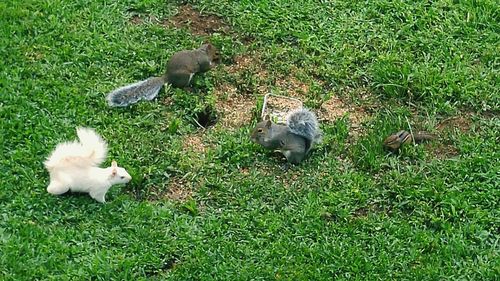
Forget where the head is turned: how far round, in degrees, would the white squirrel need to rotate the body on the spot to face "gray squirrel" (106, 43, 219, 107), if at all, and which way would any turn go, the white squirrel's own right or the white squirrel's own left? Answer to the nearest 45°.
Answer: approximately 45° to the white squirrel's own left

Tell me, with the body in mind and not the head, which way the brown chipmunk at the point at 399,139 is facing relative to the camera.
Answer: to the viewer's left

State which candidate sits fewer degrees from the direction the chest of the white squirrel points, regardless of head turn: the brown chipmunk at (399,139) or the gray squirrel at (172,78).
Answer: the brown chipmunk

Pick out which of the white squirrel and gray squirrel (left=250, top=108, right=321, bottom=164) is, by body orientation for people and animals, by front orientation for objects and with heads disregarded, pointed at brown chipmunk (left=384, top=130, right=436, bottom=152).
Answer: the white squirrel

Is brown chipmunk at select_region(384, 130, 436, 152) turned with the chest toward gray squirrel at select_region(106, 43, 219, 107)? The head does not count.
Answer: yes

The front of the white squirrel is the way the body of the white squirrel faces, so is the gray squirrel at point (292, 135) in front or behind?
in front

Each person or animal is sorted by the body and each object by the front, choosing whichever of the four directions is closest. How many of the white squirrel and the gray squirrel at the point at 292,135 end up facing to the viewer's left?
1

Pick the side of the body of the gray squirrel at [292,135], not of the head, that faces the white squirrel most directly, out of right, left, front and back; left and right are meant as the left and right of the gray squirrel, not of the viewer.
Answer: front

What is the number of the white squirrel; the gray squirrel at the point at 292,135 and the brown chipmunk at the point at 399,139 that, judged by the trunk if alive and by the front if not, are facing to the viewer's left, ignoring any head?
2

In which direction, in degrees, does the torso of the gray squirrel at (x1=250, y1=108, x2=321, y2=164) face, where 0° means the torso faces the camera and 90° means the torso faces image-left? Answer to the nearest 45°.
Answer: approximately 90°

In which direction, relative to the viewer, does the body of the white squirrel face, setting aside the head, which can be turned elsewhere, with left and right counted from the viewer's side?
facing to the right of the viewer

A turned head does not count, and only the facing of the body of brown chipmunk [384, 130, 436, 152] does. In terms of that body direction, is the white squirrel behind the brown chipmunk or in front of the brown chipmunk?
in front

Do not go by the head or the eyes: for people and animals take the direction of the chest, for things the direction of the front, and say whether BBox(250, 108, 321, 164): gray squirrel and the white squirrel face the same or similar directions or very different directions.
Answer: very different directions
